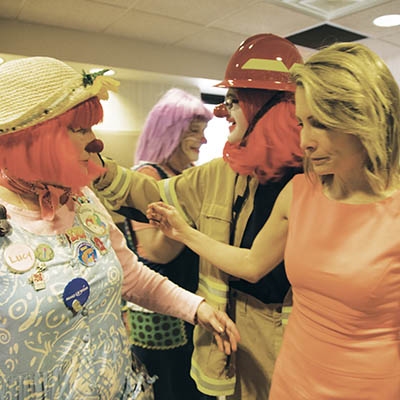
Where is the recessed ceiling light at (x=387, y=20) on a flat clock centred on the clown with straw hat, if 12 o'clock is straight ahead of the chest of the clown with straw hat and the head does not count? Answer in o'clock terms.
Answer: The recessed ceiling light is roughly at 9 o'clock from the clown with straw hat.

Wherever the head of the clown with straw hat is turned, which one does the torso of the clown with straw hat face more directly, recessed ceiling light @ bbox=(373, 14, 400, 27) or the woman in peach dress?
the woman in peach dress

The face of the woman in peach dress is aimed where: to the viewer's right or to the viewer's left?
to the viewer's left

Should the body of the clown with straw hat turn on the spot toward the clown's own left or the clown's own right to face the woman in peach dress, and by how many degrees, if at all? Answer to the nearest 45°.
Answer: approximately 45° to the clown's own left

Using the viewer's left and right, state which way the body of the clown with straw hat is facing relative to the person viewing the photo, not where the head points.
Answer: facing the viewer and to the right of the viewer
